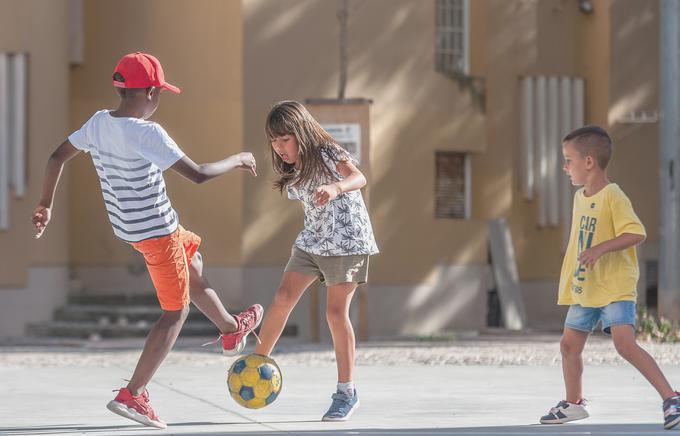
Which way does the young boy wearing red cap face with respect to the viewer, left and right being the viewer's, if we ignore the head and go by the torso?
facing away from the viewer and to the right of the viewer

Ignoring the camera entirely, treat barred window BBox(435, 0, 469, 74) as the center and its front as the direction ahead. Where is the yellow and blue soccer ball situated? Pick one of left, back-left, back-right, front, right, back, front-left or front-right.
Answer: front

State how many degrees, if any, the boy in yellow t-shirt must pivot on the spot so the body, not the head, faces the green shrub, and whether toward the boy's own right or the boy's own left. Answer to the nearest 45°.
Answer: approximately 135° to the boy's own right

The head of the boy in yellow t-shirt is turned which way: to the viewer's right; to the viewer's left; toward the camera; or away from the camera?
to the viewer's left

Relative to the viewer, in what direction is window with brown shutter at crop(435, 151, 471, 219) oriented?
toward the camera

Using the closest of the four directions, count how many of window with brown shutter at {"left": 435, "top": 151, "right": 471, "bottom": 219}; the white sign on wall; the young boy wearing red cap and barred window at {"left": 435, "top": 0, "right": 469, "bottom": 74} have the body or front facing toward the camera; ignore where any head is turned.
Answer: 3

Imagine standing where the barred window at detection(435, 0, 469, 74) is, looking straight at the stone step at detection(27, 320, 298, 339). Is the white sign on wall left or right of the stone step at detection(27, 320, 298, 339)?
left

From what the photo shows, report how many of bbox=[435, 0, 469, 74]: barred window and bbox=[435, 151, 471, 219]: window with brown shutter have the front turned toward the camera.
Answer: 2

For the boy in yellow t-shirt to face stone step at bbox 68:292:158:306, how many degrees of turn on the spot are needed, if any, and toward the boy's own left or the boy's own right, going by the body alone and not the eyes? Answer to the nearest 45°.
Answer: approximately 90° to the boy's own right

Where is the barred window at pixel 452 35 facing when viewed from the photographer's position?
facing the viewer

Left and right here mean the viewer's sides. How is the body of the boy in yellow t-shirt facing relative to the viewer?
facing the viewer and to the left of the viewer

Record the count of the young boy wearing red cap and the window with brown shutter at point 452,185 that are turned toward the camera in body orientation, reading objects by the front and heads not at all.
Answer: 1
